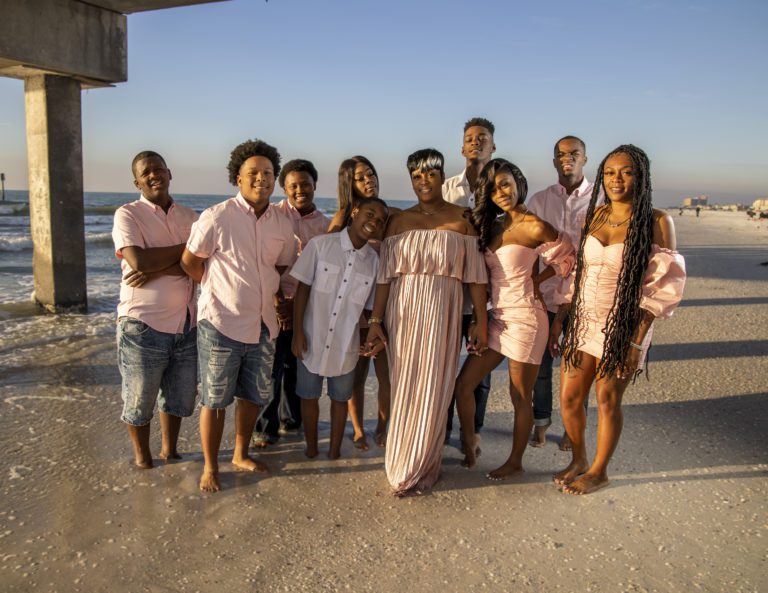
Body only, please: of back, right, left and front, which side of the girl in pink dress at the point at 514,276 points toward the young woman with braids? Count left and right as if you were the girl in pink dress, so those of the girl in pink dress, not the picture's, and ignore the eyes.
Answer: left

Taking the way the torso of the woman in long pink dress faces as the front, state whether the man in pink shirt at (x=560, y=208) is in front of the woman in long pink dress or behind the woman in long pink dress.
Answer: behind

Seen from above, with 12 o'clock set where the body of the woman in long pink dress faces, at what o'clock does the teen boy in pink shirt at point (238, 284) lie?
The teen boy in pink shirt is roughly at 3 o'clock from the woman in long pink dress.

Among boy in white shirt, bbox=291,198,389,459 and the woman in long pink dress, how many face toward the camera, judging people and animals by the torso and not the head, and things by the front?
2

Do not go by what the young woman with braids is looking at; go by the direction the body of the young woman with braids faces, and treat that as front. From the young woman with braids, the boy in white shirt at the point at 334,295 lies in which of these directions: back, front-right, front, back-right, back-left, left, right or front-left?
front-right

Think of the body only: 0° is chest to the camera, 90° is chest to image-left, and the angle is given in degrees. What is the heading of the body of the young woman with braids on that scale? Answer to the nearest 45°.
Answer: approximately 45°

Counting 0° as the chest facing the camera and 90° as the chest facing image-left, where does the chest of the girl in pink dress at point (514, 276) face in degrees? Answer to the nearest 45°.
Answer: approximately 45°

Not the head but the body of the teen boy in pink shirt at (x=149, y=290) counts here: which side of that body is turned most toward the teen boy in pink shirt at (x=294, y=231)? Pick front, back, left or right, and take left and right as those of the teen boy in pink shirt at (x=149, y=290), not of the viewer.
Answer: left

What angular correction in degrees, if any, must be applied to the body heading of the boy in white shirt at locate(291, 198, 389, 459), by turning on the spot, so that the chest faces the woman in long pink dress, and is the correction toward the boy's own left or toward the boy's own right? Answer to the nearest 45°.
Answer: approximately 45° to the boy's own left

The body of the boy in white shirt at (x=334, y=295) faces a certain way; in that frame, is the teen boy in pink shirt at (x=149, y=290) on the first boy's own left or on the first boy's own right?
on the first boy's own right

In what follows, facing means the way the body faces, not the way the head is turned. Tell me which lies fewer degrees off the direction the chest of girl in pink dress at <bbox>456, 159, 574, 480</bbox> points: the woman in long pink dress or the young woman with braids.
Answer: the woman in long pink dress
